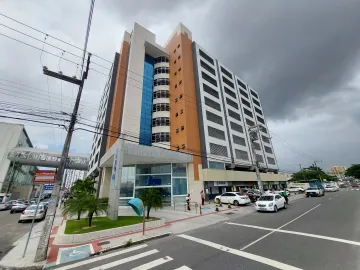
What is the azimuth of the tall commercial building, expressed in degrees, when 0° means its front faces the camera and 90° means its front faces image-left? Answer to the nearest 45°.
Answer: approximately 0°

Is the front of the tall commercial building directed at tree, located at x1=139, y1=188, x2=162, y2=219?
yes

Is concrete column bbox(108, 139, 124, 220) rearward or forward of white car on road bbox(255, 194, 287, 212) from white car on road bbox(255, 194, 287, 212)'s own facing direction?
forward

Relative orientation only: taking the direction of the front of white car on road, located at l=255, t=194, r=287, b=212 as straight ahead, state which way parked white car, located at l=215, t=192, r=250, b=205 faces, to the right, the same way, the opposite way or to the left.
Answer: to the right

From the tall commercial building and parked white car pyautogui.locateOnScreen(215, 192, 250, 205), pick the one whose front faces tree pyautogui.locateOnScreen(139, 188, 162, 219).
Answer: the tall commercial building

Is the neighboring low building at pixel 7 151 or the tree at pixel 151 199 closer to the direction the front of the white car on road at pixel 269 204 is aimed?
the tree

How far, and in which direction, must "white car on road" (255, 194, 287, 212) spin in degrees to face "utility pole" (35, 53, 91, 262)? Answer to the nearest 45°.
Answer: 0° — it already faces it

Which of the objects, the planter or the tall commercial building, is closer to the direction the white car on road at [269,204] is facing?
the planter

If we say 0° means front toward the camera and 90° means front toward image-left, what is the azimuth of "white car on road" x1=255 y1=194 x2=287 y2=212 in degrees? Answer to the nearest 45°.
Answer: approximately 45°

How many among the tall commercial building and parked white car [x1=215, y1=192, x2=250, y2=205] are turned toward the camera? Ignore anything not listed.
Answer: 1

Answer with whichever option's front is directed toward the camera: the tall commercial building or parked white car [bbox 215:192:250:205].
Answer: the tall commercial building

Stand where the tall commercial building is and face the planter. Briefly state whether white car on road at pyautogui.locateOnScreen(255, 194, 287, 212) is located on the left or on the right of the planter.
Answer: left

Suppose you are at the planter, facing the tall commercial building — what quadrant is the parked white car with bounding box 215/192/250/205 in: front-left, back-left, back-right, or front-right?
front-right

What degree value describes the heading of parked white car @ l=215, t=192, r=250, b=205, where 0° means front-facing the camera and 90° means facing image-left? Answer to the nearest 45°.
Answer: approximately 135°
